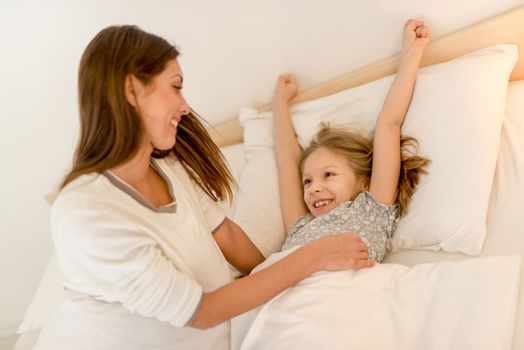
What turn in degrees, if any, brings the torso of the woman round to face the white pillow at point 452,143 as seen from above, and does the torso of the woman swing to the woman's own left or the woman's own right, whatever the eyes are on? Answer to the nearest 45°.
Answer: approximately 45° to the woman's own left

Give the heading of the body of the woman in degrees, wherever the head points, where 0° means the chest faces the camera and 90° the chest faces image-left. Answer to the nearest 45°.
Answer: approximately 315°

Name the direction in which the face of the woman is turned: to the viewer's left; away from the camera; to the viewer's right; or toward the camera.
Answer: to the viewer's right

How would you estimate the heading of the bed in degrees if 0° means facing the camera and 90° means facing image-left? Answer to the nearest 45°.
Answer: approximately 45°
